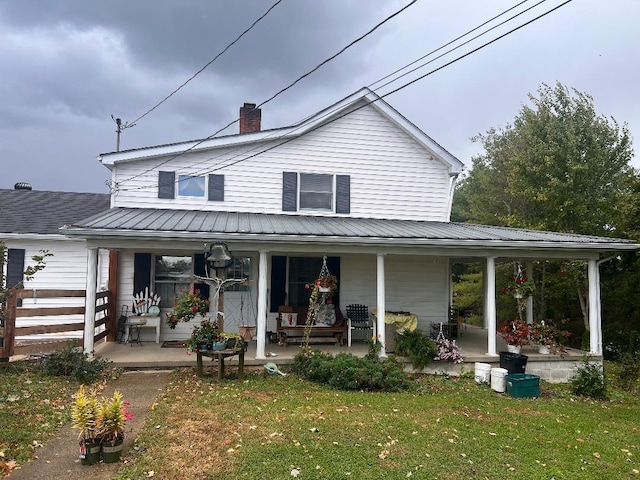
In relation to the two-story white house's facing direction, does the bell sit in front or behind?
in front

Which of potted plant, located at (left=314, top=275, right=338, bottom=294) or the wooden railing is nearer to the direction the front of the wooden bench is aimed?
the potted plant

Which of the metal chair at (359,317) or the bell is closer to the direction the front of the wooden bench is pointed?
the bell

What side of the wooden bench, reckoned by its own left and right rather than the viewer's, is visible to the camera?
front

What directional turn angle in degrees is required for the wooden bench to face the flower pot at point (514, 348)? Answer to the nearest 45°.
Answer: approximately 90° to its left

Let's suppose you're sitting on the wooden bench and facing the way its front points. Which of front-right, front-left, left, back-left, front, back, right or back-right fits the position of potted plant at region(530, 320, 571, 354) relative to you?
left

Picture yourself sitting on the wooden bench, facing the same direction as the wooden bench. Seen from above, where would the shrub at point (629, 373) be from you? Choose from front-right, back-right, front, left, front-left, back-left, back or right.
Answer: left

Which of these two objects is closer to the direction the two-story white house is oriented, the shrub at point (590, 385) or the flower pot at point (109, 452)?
the flower pot

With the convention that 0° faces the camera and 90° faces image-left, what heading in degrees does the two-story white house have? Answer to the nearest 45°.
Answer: approximately 0°

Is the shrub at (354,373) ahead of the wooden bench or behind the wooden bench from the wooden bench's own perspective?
ahead

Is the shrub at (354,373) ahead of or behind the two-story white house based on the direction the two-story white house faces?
ahead
